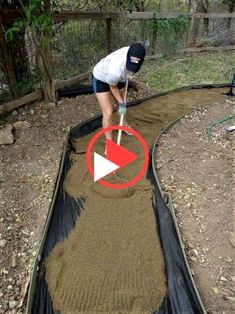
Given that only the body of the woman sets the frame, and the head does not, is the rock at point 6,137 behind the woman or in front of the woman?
behind

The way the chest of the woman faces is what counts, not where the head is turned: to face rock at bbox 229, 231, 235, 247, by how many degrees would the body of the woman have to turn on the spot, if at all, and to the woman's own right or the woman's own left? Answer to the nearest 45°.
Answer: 0° — they already face it

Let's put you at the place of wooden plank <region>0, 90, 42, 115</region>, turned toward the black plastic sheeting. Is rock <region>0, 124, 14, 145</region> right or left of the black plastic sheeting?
right

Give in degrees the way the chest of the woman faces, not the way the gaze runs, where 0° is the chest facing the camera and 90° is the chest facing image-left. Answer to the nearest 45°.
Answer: approximately 315°

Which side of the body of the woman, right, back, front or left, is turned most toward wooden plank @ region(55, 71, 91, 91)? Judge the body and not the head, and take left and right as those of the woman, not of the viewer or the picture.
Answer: back

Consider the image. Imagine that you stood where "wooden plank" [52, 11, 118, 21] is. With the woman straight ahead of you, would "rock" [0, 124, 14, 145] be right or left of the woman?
right

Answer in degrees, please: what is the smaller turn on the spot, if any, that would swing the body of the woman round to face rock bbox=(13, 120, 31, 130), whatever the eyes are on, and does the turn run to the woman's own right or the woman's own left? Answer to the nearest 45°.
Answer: approximately 180°

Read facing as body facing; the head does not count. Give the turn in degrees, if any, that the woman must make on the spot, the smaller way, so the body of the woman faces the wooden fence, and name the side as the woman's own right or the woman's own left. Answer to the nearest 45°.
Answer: approximately 135° to the woman's own left

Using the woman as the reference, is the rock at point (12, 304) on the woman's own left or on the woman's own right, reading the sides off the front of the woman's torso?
on the woman's own right

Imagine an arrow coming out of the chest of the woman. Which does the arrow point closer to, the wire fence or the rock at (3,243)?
the rock

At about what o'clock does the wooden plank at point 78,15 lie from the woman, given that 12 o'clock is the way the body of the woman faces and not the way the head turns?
The wooden plank is roughly at 7 o'clock from the woman.

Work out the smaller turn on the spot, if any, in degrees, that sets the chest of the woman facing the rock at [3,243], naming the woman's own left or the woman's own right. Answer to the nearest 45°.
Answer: approximately 90° to the woman's own right

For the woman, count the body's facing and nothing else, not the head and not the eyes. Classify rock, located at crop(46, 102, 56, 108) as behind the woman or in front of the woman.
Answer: behind

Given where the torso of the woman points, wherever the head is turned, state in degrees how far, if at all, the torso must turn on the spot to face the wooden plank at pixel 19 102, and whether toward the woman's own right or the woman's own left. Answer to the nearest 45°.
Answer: approximately 180°
